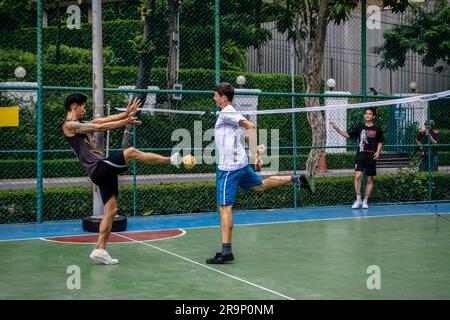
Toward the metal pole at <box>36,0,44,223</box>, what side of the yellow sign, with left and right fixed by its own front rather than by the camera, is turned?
left

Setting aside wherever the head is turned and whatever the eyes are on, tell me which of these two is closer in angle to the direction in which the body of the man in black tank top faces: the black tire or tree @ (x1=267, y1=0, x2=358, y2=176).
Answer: the tree

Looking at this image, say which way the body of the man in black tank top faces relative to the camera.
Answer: to the viewer's right

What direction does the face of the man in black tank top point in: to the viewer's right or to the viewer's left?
to the viewer's right

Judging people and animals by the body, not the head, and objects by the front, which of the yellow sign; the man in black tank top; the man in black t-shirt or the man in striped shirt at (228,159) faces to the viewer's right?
the man in black tank top

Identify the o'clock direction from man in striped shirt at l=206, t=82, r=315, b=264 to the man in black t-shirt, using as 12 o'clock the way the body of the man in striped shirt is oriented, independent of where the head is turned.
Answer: The man in black t-shirt is roughly at 4 o'clock from the man in striped shirt.

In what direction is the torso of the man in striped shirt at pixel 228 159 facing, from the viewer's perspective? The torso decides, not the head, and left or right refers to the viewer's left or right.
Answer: facing to the left of the viewer

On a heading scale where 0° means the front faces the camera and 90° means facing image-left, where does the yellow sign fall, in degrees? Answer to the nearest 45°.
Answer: approximately 0°

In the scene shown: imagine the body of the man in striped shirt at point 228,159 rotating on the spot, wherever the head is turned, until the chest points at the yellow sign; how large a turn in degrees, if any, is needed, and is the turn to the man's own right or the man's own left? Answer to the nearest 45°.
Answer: approximately 45° to the man's own right

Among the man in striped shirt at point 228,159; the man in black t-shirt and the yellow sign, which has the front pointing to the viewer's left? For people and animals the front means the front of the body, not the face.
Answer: the man in striped shirt
